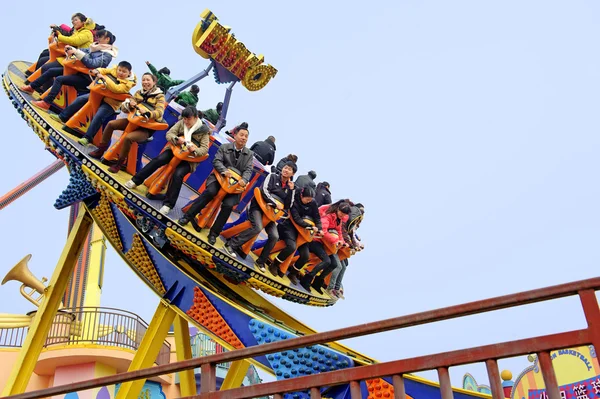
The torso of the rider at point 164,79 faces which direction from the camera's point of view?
away from the camera

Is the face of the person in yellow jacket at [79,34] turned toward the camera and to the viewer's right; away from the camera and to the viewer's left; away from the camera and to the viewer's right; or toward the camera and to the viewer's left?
toward the camera and to the viewer's left

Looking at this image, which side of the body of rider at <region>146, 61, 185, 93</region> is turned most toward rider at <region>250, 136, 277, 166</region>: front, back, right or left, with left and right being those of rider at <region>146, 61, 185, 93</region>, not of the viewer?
right

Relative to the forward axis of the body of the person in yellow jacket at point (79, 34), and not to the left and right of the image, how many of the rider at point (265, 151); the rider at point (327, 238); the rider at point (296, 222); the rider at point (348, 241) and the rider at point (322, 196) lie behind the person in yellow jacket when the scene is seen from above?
5

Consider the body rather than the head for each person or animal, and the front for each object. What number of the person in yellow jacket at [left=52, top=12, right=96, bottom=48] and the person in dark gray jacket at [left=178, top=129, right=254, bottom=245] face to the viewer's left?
1

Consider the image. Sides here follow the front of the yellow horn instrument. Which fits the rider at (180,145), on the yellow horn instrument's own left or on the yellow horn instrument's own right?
on the yellow horn instrument's own left

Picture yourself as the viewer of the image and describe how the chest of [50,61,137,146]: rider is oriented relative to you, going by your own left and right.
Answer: facing the viewer and to the left of the viewer

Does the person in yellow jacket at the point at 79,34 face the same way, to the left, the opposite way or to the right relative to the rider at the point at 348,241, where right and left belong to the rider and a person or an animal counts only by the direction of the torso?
to the right

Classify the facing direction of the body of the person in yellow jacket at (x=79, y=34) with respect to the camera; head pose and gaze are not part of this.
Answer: to the viewer's left

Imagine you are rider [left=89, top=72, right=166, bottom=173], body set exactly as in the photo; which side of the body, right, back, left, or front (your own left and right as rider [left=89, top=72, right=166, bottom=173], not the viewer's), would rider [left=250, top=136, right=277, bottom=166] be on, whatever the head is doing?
back

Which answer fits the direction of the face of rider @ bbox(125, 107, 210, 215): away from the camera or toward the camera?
toward the camera

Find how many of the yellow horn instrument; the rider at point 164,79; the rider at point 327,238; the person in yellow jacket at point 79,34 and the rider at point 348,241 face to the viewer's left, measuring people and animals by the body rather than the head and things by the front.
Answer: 2

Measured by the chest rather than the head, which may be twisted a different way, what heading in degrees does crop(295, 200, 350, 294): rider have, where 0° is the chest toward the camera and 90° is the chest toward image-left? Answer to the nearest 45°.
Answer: approximately 315°
